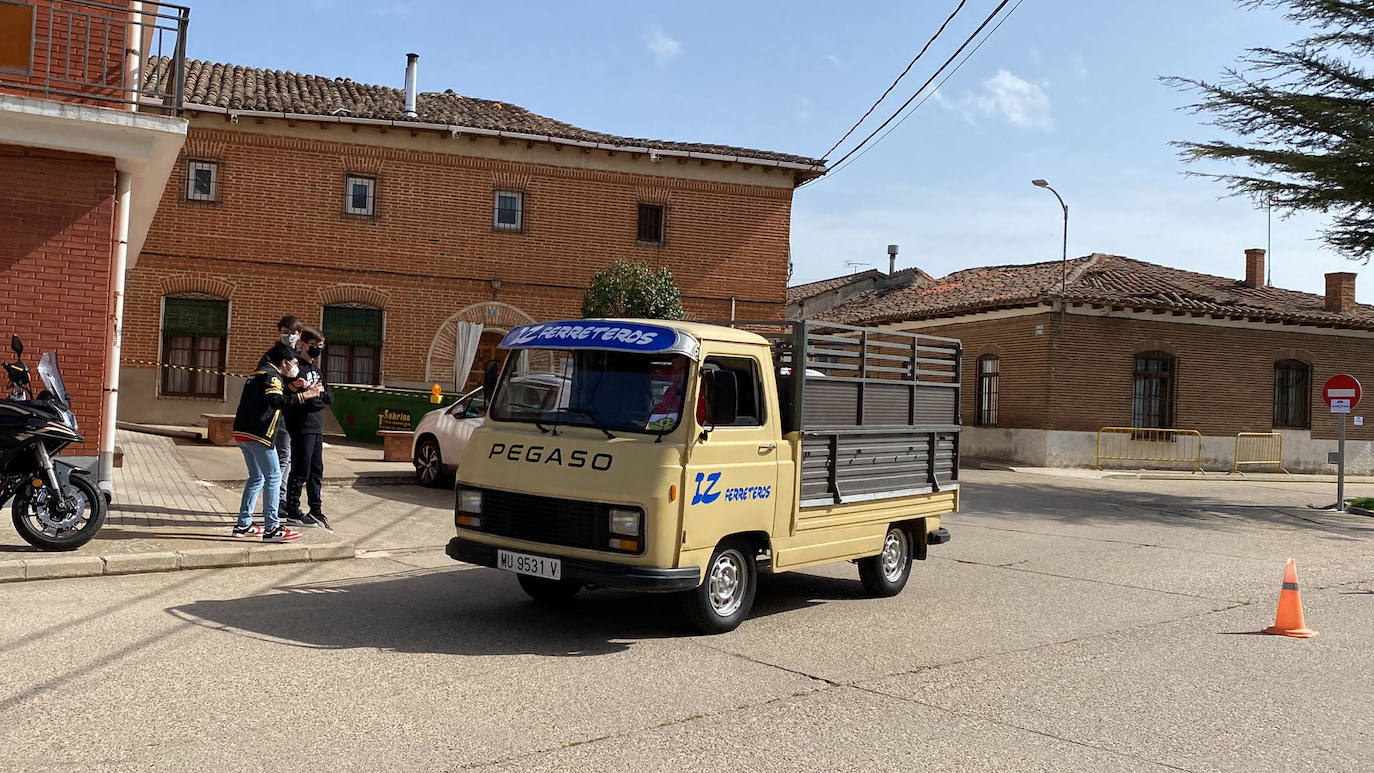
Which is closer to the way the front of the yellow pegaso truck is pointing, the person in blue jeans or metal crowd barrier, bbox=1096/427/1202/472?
the person in blue jeans

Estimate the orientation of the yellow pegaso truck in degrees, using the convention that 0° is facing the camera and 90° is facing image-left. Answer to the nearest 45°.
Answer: approximately 45°

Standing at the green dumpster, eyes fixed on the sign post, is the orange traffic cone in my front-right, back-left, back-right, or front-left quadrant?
front-right

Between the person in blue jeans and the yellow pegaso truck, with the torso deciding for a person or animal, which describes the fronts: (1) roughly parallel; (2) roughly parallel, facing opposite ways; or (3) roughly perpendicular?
roughly parallel, facing opposite ways

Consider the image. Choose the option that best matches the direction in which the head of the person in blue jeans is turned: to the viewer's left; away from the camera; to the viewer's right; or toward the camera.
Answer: to the viewer's right

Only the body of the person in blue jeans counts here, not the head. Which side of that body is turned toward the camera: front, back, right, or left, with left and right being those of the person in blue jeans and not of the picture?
right

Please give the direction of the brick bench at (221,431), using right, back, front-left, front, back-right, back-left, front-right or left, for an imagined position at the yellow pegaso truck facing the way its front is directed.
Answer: right

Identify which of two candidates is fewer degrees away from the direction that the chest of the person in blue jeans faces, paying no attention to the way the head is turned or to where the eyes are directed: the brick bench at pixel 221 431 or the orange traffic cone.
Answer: the orange traffic cone

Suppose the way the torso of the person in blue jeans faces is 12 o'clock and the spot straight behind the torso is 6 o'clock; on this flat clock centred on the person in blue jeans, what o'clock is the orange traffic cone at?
The orange traffic cone is roughly at 1 o'clock from the person in blue jeans.
